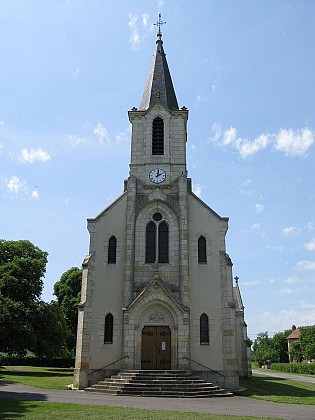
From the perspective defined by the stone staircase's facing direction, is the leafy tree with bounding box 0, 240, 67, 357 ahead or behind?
behind

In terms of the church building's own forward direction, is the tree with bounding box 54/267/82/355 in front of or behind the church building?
behind

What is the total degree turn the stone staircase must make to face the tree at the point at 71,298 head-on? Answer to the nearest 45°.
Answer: approximately 180°

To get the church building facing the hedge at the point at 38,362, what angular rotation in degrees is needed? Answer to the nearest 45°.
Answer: approximately 135° to its right

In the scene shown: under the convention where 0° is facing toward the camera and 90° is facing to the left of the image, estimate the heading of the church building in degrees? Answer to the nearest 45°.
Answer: approximately 0°

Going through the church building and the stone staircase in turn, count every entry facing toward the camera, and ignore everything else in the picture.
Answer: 2

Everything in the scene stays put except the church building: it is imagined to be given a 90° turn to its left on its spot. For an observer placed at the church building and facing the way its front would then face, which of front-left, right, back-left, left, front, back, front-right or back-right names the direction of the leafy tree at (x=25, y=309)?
back-left
